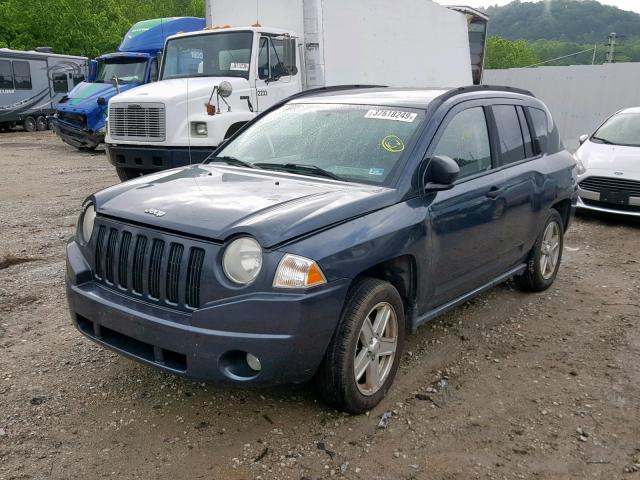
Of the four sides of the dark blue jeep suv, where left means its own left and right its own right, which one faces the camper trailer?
right

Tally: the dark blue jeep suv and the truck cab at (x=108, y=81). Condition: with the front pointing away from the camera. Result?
0

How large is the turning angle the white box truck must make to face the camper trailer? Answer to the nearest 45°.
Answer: approximately 90° to its right

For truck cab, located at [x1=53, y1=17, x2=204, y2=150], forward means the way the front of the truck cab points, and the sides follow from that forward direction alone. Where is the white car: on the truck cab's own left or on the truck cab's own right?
on the truck cab's own left

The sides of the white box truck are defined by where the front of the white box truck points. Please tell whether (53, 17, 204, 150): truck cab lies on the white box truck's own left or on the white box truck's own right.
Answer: on the white box truck's own right

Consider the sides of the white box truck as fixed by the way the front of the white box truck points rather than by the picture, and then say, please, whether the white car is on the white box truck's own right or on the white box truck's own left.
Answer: on the white box truck's own left

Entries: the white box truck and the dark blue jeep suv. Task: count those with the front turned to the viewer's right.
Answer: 0

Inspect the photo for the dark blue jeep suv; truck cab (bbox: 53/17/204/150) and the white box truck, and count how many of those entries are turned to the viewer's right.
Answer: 0

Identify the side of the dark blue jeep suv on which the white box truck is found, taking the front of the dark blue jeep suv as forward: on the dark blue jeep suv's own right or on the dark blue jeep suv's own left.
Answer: on the dark blue jeep suv's own right

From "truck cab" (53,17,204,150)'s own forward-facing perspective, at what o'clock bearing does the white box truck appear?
The white box truck is roughly at 10 o'clock from the truck cab.

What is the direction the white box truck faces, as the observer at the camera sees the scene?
facing the viewer and to the left of the viewer

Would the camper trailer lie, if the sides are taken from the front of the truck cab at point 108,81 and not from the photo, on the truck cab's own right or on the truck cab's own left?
on the truck cab's own right
